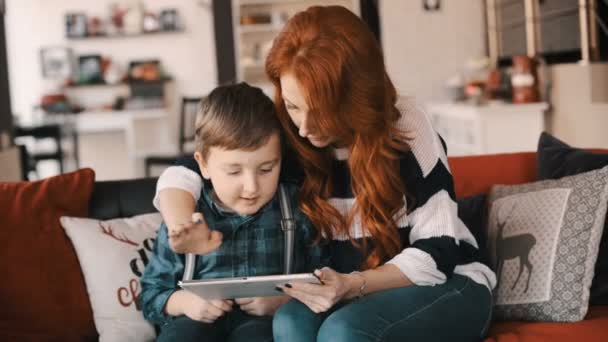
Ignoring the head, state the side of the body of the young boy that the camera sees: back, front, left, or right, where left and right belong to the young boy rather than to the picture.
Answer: front

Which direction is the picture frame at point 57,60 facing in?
toward the camera

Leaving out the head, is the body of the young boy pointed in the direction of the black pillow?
no

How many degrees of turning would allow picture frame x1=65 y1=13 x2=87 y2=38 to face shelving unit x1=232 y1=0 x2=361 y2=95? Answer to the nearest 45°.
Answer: approximately 45° to its left

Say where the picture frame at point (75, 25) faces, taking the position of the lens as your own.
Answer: facing the viewer

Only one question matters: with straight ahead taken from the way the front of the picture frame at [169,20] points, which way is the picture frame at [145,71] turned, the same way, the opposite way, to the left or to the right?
the same way

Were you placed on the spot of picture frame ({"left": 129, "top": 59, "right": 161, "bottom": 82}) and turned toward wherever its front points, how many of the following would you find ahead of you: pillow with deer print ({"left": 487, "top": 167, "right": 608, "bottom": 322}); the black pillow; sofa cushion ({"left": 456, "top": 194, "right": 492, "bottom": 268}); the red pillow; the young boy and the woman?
6

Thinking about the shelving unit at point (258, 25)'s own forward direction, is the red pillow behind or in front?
in front

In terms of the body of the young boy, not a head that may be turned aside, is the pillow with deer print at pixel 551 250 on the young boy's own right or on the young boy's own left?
on the young boy's own left

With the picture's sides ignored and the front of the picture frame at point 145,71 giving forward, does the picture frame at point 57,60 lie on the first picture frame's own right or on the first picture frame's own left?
on the first picture frame's own right

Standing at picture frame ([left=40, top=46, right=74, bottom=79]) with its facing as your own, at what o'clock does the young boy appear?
The young boy is roughly at 12 o'clock from the picture frame.

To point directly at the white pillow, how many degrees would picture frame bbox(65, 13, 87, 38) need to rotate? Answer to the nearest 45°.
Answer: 0° — it already faces it

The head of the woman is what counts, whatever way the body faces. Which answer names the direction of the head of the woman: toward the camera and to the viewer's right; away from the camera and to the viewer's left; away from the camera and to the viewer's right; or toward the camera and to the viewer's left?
toward the camera and to the viewer's left

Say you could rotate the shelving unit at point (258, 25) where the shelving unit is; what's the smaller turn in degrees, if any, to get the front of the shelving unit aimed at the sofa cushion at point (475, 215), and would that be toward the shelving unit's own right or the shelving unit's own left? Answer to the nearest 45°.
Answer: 0° — it already faces it

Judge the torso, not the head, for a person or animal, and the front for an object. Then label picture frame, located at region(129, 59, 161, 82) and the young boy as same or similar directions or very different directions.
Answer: same or similar directions

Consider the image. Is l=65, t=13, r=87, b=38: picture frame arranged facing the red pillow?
yes

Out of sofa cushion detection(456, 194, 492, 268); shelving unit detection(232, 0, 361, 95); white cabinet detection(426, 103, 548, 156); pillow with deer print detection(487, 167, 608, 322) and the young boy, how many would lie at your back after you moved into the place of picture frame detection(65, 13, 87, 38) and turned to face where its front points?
0
